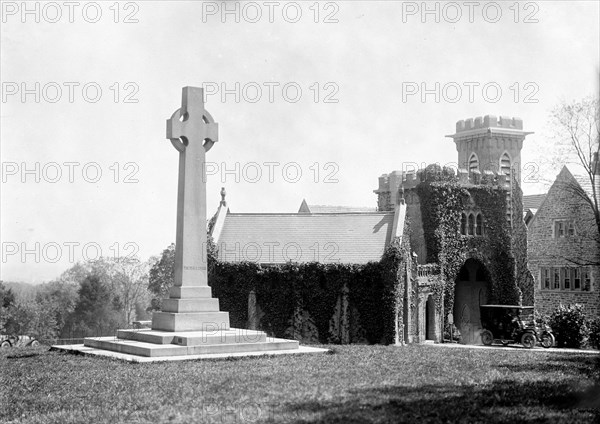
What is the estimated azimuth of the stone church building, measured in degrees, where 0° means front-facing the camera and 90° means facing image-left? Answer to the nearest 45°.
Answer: approximately 0°

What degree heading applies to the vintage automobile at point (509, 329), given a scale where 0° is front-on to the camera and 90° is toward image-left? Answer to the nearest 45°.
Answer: approximately 315°
